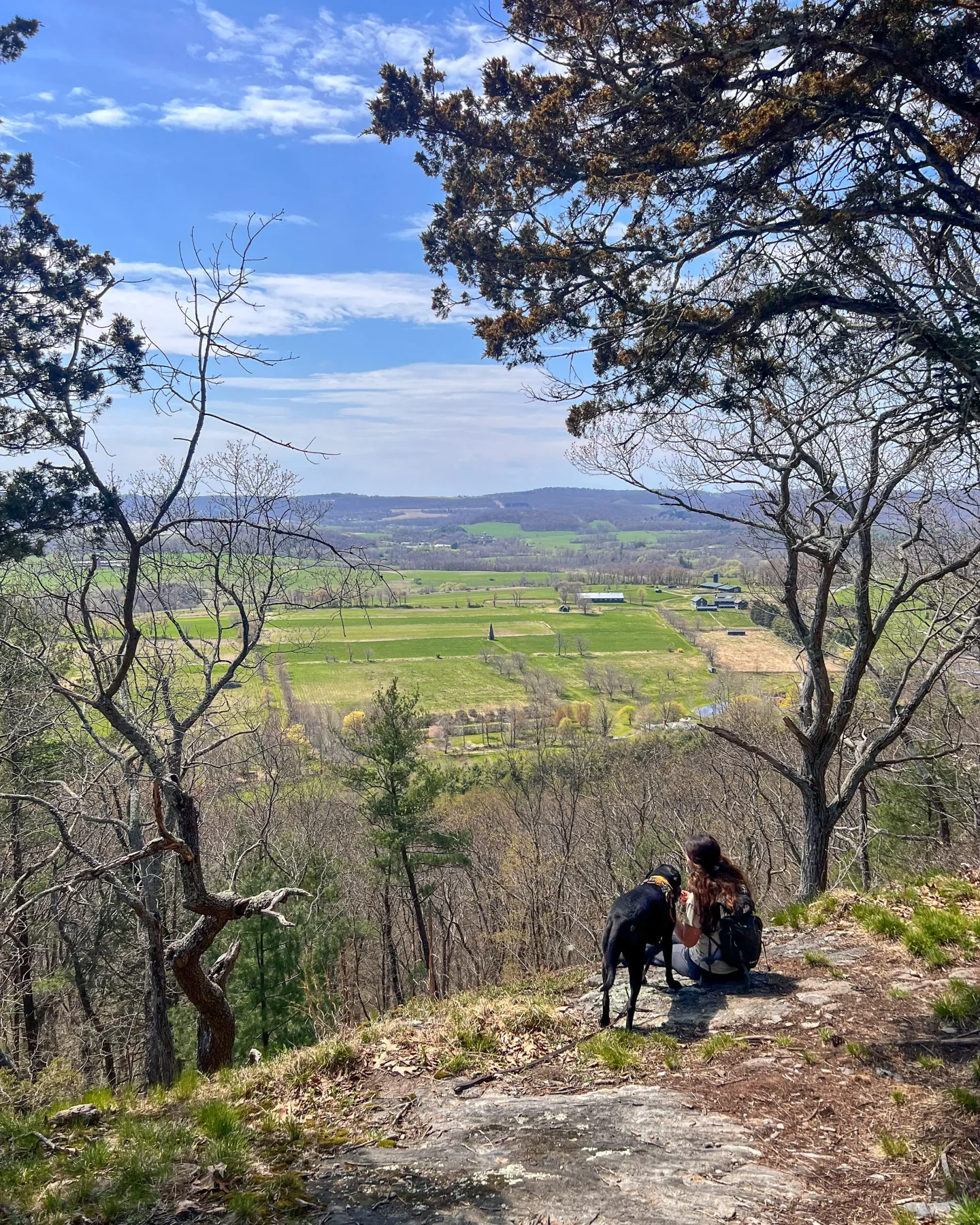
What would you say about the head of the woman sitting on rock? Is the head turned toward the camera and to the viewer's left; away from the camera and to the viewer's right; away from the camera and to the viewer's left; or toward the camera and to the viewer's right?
away from the camera and to the viewer's left

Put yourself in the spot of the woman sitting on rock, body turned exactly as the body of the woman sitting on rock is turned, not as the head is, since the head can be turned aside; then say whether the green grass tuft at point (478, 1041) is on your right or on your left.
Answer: on your left

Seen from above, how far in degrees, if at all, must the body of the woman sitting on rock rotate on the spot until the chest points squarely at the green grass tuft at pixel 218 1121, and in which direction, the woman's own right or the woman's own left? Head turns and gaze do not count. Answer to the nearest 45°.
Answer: approximately 90° to the woman's own left

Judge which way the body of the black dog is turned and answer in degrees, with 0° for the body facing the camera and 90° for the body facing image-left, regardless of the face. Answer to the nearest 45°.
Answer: approximately 225°

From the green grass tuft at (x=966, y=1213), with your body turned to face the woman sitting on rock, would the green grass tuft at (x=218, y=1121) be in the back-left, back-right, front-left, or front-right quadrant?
front-left

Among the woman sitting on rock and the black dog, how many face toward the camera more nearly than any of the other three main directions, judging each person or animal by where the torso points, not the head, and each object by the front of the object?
0

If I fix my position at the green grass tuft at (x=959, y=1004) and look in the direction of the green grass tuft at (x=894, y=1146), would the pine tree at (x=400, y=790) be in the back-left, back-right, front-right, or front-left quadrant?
back-right

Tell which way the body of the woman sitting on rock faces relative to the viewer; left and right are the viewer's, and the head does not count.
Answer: facing away from the viewer and to the left of the viewer

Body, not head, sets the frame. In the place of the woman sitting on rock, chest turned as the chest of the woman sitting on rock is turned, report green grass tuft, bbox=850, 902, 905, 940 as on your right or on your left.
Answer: on your right

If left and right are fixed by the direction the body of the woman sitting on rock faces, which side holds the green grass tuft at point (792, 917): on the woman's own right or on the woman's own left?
on the woman's own right
